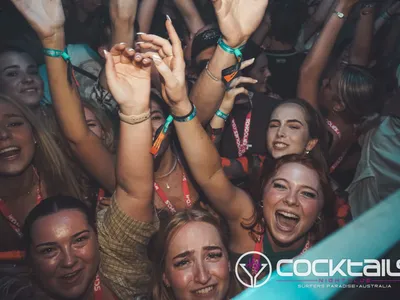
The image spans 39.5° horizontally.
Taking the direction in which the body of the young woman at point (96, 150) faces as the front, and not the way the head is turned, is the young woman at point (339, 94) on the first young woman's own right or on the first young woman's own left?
on the first young woman's own left

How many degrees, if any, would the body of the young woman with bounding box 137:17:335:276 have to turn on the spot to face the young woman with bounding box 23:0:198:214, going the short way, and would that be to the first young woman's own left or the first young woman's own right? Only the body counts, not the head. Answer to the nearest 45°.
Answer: approximately 90° to the first young woman's own right

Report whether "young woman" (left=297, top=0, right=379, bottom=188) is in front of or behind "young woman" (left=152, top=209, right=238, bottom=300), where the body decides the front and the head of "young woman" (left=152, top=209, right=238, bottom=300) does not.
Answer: behind

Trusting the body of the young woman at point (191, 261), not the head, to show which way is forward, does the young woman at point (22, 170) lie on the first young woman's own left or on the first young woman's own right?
on the first young woman's own right

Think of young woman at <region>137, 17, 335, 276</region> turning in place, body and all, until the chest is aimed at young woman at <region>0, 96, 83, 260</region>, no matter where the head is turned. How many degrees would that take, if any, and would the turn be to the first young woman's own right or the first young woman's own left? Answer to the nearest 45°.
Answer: approximately 90° to the first young woman's own right

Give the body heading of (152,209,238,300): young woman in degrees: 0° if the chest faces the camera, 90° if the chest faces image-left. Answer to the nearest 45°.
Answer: approximately 0°

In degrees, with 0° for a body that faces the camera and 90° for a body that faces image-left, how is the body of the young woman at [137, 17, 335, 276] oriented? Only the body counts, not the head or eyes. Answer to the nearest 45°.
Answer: approximately 0°

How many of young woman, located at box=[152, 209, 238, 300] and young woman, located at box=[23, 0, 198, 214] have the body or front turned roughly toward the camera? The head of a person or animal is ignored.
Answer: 2
